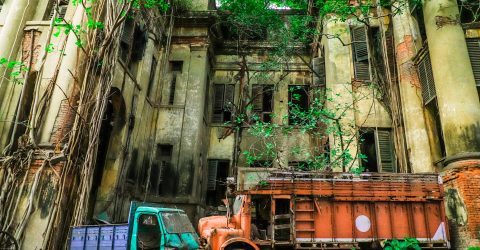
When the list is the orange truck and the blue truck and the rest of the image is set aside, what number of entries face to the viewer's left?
1

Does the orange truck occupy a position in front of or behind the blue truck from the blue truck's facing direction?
in front

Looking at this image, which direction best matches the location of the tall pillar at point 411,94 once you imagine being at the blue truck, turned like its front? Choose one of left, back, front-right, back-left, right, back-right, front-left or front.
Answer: front-left

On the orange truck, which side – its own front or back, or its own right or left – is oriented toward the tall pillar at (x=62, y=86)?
front

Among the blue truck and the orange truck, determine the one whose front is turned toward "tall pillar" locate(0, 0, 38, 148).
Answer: the orange truck

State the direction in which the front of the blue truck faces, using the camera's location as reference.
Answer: facing the viewer and to the right of the viewer

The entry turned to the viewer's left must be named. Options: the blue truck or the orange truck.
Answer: the orange truck

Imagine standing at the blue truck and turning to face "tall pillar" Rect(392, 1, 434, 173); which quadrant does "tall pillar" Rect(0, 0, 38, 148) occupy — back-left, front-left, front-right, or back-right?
back-left

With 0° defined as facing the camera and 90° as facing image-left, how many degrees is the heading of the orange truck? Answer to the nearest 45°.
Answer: approximately 90°

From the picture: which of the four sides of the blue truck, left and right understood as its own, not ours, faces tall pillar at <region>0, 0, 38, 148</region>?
back

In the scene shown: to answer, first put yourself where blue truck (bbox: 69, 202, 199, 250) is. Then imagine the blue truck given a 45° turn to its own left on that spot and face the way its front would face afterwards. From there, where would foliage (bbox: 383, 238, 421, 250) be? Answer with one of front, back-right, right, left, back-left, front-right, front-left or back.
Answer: front

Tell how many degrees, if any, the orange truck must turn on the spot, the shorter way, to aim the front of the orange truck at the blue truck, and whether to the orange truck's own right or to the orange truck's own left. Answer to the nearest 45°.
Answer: approximately 45° to the orange truck's own left

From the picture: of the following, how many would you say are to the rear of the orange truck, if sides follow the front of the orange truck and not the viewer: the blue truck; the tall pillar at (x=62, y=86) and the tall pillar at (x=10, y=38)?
0
